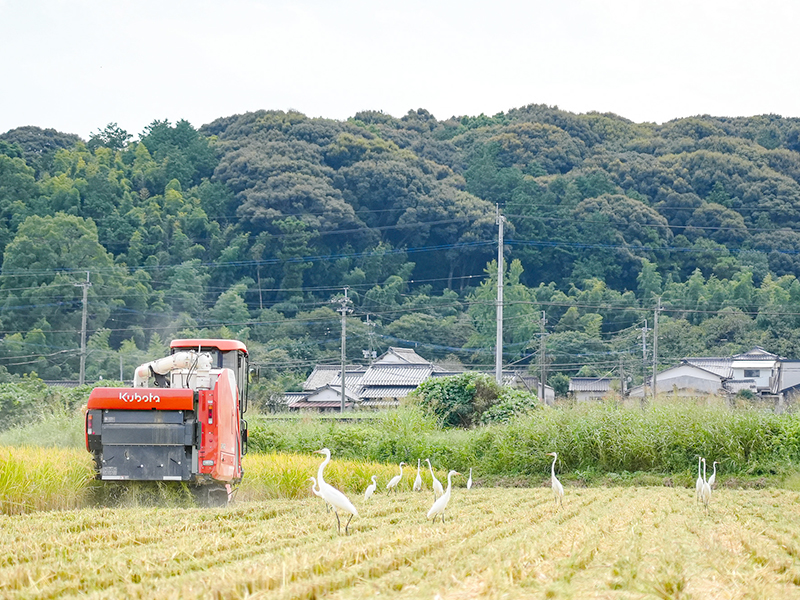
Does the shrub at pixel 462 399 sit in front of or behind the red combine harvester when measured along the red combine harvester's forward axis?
in front

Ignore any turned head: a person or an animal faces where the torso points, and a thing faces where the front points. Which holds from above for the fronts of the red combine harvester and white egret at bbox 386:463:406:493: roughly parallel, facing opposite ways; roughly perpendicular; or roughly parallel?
roughly perpendicular

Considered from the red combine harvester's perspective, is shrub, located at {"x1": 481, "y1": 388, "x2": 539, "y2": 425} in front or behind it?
in front

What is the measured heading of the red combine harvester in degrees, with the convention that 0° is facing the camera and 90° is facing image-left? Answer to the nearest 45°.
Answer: approximately 180°
